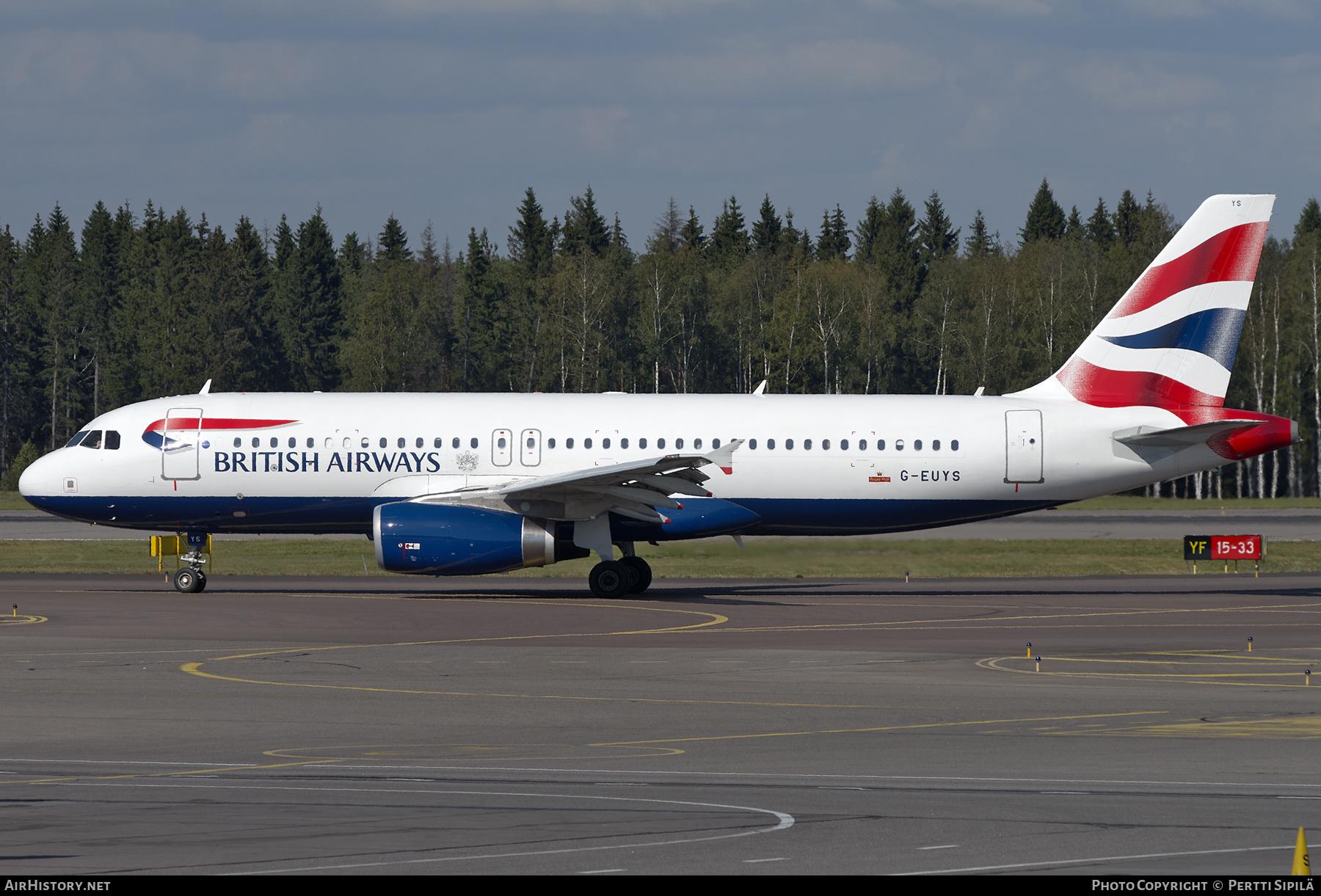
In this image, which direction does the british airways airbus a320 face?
to the viewer's left
